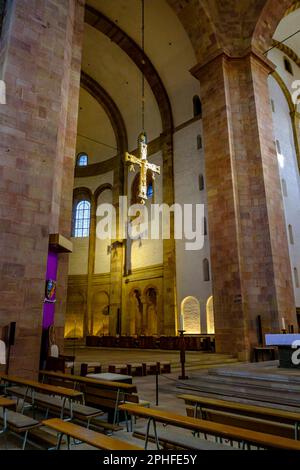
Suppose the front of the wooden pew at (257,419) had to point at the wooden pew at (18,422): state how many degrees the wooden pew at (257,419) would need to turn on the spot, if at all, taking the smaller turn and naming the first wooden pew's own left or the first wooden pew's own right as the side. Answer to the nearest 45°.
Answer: approximately 135° to the first wooden pew's own left

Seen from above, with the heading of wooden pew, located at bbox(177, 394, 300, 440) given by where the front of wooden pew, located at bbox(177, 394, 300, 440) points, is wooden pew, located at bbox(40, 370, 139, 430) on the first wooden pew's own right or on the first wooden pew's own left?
on the first wooden pew's own left

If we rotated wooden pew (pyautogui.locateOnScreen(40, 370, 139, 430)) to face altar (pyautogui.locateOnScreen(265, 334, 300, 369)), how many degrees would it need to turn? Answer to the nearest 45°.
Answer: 0° — it already faces it

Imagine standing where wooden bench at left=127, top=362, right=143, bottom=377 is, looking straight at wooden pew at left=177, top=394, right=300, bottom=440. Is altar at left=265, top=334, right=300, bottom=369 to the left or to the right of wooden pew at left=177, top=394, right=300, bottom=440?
left

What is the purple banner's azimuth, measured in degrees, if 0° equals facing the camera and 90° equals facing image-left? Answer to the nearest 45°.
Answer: approximately 315°

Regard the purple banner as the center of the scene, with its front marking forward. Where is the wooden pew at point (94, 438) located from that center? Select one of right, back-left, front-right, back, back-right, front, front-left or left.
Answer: front-right

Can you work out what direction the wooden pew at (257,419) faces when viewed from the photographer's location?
facing away from the viewer and to the right of the viewer

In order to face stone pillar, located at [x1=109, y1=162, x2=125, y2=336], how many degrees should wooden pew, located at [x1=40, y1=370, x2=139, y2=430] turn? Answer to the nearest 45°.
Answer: approximately 45° to its left

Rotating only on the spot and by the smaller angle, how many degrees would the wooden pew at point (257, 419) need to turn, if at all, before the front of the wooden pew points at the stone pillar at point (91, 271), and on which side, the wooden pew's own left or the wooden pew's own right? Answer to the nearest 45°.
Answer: approximately 90° to the wooden pew's own left

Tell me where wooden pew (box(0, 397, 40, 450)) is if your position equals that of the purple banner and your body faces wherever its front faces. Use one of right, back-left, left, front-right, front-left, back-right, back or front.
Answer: front-right

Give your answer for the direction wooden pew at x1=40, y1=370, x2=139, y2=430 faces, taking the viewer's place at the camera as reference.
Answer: facing away from the viewer and to the right of the viewer

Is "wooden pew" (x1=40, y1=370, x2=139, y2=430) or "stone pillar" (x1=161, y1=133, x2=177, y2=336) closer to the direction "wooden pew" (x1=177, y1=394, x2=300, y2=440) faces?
the stone pillar

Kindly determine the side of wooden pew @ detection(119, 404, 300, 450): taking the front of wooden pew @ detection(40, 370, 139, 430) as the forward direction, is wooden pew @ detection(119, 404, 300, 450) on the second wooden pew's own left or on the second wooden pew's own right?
on the second wooden pew's own right

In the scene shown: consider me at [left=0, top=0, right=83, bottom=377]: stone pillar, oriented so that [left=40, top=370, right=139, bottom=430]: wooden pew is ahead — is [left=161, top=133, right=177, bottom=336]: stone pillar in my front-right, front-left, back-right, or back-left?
back-left

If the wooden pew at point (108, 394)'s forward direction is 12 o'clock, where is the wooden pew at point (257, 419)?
the wooden pew at point (257, 419) is roughly at 3 o'clock from the wooden pew at point (108, 394).

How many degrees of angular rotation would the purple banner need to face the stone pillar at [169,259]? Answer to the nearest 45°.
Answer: approximately 90° to its left
